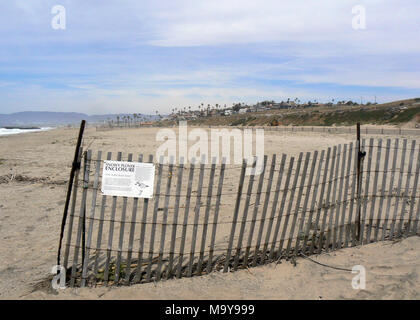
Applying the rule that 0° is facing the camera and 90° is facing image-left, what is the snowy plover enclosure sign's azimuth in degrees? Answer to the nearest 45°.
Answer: approximately 0°
